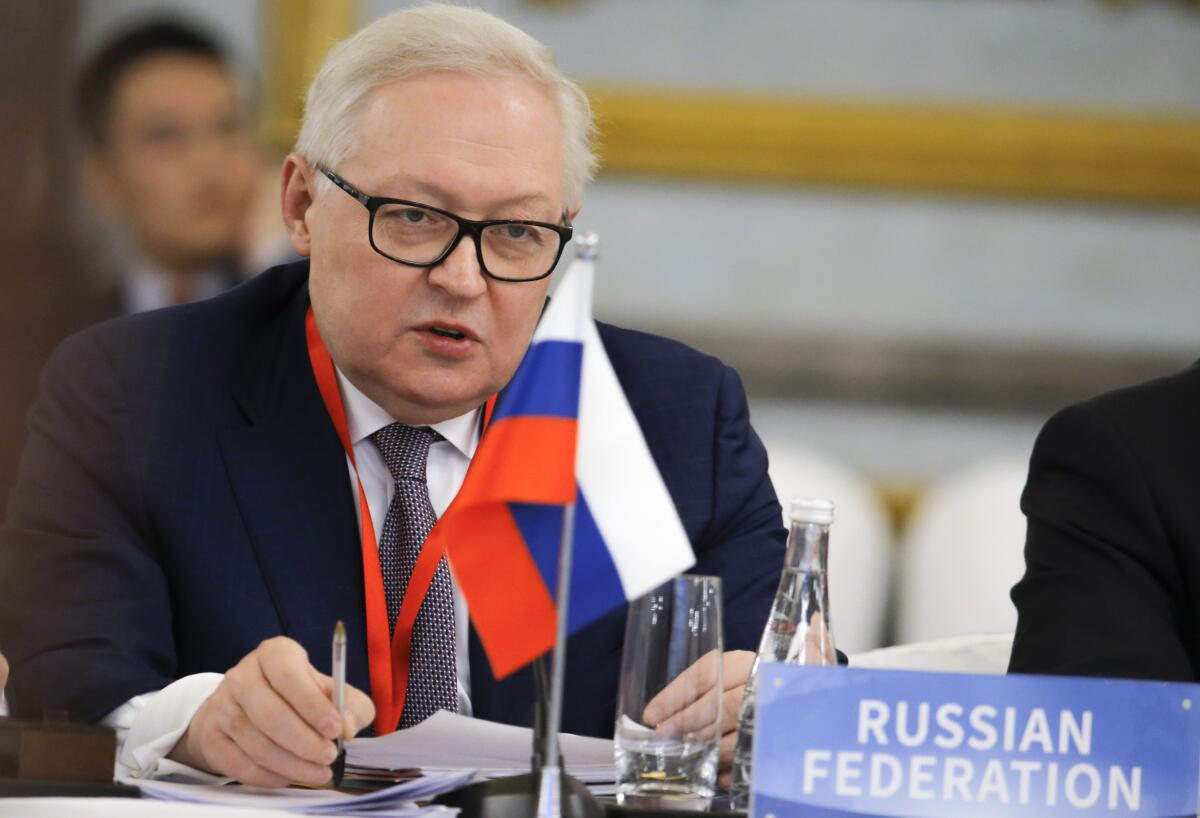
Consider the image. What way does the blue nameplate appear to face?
toward the camera

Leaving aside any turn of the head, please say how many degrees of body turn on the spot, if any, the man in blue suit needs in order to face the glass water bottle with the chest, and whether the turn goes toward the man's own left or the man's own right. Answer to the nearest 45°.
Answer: approximately 45° to the man's own left

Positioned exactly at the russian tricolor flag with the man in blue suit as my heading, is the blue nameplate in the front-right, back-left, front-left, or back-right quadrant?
back-right

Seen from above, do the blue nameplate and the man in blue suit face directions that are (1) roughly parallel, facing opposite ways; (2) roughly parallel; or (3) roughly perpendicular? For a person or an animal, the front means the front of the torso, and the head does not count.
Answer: roughly parallel

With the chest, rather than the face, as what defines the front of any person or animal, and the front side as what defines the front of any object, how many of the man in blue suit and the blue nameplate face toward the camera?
2

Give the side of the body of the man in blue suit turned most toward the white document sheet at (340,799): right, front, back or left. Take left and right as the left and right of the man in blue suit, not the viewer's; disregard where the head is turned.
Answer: front

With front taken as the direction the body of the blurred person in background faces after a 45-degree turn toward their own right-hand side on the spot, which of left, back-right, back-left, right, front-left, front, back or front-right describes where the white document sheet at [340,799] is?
front

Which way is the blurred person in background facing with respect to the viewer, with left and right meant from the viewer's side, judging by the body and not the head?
facing the viewer and to the right of the viewer

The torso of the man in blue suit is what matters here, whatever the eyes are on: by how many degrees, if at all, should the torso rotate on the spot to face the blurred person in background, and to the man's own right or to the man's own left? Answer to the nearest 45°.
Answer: approximately 180°
